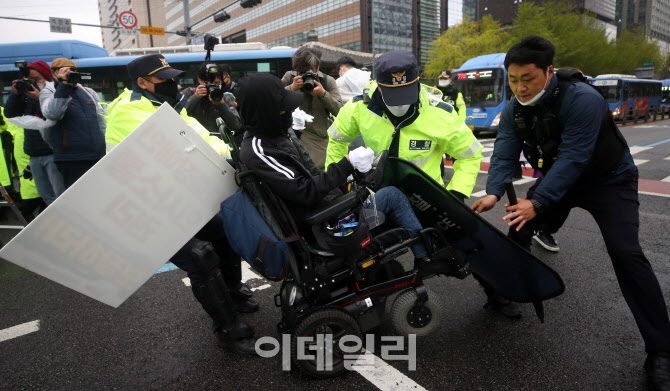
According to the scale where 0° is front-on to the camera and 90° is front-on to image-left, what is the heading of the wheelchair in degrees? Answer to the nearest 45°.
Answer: approximately 270°

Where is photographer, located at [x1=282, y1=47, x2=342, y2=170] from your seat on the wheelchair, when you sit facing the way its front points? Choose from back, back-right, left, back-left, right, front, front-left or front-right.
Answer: left

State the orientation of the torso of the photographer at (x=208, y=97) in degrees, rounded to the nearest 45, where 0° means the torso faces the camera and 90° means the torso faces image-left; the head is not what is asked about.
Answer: approximately 0°

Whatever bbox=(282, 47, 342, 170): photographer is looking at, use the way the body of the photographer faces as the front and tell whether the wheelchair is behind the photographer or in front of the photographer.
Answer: in front

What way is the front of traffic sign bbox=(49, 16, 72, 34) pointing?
toward the camera

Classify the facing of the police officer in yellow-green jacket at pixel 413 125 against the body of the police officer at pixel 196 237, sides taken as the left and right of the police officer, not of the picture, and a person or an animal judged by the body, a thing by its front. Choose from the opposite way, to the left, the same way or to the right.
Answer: to the right

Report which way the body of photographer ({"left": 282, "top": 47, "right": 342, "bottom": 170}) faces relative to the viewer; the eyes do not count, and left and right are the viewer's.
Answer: facing the viewer

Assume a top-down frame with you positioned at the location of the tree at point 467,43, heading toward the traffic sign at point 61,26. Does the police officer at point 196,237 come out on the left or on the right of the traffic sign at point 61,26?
left

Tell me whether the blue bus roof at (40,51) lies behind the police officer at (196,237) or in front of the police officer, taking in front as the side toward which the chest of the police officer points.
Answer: behind

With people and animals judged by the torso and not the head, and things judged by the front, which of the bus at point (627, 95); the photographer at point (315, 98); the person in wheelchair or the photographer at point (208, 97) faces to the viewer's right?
the person in wheelchair

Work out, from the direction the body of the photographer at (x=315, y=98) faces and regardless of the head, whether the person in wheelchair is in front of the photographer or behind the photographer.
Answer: in front

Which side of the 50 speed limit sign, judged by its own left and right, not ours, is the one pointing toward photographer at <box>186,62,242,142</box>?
front

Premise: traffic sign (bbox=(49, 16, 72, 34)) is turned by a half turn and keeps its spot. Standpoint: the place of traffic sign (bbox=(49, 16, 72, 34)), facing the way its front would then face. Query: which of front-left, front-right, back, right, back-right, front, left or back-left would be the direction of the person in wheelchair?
back

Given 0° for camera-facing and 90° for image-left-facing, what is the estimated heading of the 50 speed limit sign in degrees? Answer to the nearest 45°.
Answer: approximately 0°

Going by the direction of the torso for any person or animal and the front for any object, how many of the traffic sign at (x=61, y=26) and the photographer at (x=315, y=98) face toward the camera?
2

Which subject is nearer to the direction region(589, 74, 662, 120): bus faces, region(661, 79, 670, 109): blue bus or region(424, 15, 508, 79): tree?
the tree

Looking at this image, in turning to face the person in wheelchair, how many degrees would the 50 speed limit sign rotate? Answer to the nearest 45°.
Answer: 0° — it already faces them
